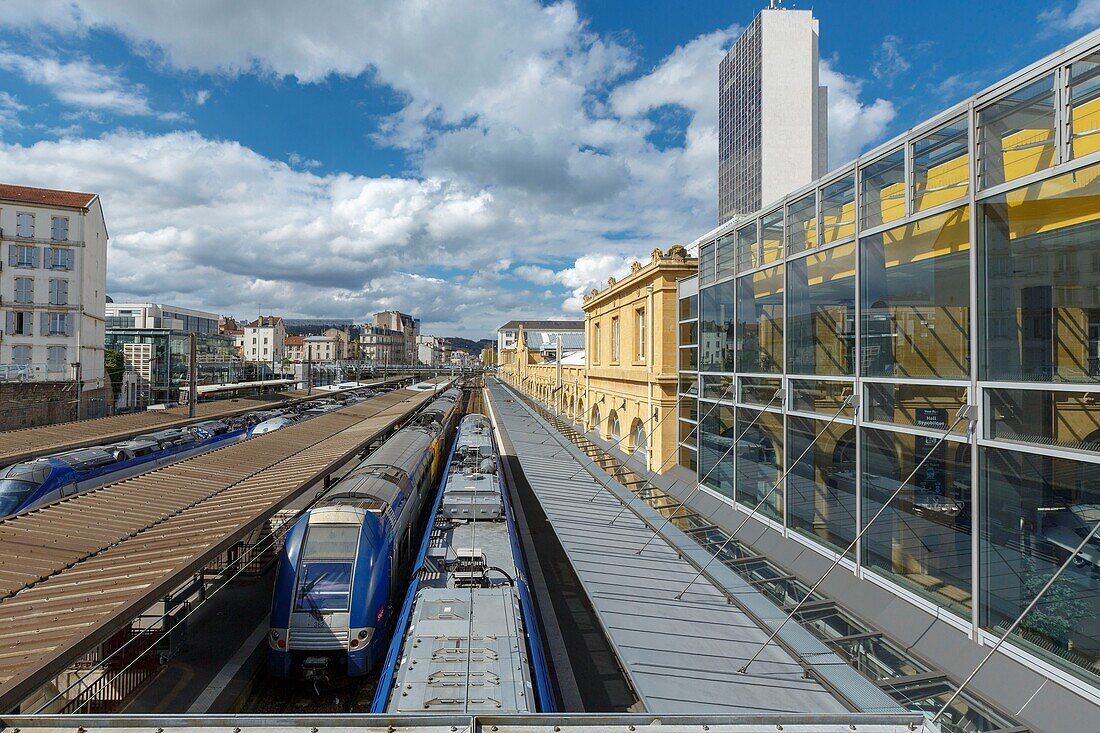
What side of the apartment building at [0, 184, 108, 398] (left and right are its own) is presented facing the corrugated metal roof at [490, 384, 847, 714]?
front

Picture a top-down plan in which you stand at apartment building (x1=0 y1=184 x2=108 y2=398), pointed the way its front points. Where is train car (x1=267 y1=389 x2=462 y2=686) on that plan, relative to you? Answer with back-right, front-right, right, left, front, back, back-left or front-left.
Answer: front

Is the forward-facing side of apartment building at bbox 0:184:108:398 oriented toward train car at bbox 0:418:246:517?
yes

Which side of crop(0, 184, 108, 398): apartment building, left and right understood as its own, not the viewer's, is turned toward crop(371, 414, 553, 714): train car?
front

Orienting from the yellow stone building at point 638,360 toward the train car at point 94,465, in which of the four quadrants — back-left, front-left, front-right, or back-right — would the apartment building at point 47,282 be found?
front-right

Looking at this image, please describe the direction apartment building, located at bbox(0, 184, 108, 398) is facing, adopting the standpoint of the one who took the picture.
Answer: facing the viewer

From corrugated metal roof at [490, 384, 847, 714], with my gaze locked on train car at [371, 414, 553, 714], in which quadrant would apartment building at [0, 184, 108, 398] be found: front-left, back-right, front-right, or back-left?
front-right

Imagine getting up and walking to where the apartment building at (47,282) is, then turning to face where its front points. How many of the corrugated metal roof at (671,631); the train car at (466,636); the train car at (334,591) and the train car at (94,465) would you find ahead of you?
4

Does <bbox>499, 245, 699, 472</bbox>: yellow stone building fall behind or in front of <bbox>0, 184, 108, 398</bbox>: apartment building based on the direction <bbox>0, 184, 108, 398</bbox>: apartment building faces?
in front
